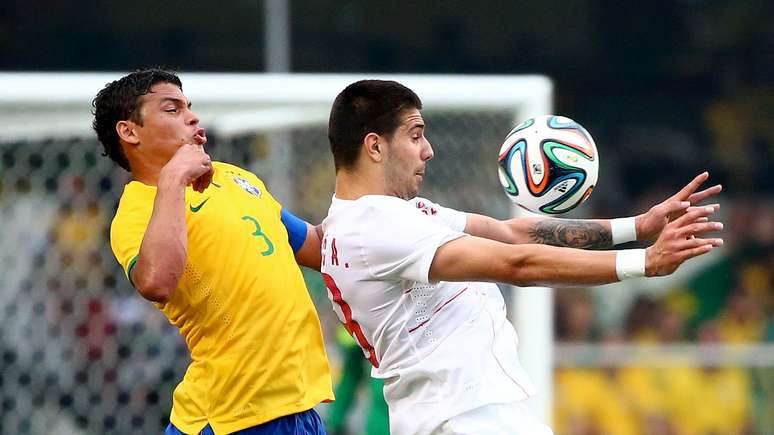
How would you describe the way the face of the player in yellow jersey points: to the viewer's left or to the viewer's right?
to the viewer's right

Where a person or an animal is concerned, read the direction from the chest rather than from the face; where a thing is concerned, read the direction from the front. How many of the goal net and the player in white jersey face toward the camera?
1

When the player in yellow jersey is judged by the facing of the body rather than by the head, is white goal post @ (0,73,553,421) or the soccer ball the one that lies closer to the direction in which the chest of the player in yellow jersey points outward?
the soccer ball

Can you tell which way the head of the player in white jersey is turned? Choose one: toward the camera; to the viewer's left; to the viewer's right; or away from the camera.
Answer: to the viewer's right

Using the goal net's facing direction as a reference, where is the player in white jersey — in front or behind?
in front

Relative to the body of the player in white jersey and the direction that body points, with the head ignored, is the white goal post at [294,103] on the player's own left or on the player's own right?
on the player's own left

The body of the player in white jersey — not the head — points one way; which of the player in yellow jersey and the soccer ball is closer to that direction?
the soccer ball

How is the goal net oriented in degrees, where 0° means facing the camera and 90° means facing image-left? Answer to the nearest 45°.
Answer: approximately 0°

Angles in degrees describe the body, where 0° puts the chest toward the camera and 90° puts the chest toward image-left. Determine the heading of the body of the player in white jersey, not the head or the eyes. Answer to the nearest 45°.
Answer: approximately 270°

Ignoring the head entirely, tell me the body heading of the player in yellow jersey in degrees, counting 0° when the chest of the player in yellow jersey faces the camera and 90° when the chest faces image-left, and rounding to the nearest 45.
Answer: approximately 315°
